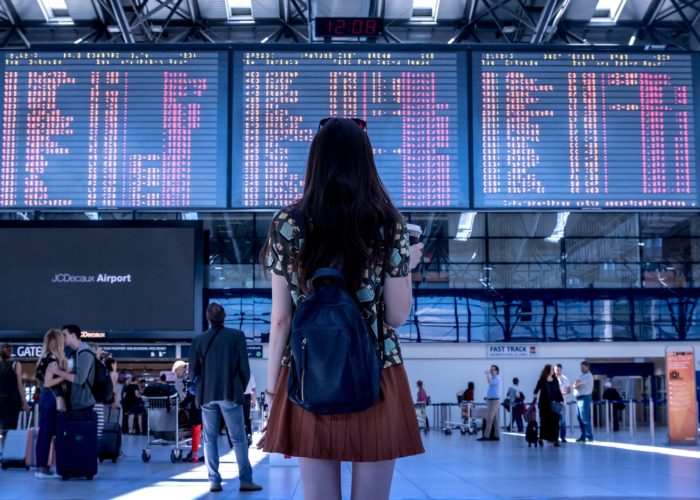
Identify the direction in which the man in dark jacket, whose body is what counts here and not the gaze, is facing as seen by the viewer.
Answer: away from the camera

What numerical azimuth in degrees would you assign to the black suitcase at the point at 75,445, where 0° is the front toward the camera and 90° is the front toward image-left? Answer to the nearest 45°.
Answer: approximately 0°

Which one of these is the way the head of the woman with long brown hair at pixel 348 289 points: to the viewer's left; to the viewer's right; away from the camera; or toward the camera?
away from the camera

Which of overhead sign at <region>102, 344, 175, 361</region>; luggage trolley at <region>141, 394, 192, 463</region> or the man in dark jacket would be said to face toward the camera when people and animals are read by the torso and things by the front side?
the overhead sign

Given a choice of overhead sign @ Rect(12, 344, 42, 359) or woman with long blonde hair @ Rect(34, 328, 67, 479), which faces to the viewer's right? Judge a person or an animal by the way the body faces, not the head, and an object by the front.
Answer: the woman with long blonde hair

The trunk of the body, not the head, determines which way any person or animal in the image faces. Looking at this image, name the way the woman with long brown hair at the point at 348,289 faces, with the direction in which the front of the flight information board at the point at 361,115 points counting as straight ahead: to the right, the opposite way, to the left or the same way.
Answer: the opposite way

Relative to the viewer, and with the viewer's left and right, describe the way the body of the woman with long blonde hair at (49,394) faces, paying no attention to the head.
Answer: facing to the right of the viewer

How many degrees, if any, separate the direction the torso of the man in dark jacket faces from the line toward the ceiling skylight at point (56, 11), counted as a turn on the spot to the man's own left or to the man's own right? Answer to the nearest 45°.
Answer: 0° — they already face it

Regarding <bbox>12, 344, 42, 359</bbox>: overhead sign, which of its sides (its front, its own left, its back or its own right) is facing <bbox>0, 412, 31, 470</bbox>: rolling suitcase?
front

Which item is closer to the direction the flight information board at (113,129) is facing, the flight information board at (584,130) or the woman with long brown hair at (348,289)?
the woman with long brown hair

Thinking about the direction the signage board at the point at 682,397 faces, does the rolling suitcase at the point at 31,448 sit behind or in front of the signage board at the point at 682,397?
in front

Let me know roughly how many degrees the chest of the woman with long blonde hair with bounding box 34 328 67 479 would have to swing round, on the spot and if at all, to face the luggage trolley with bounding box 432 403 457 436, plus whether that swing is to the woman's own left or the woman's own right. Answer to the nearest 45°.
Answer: approximately 45° to the woman's own left

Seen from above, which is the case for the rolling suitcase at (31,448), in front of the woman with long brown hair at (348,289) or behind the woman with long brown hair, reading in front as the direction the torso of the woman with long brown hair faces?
in front

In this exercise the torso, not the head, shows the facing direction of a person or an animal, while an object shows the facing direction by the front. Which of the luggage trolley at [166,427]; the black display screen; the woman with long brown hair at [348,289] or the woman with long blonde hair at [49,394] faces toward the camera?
the black display screen
